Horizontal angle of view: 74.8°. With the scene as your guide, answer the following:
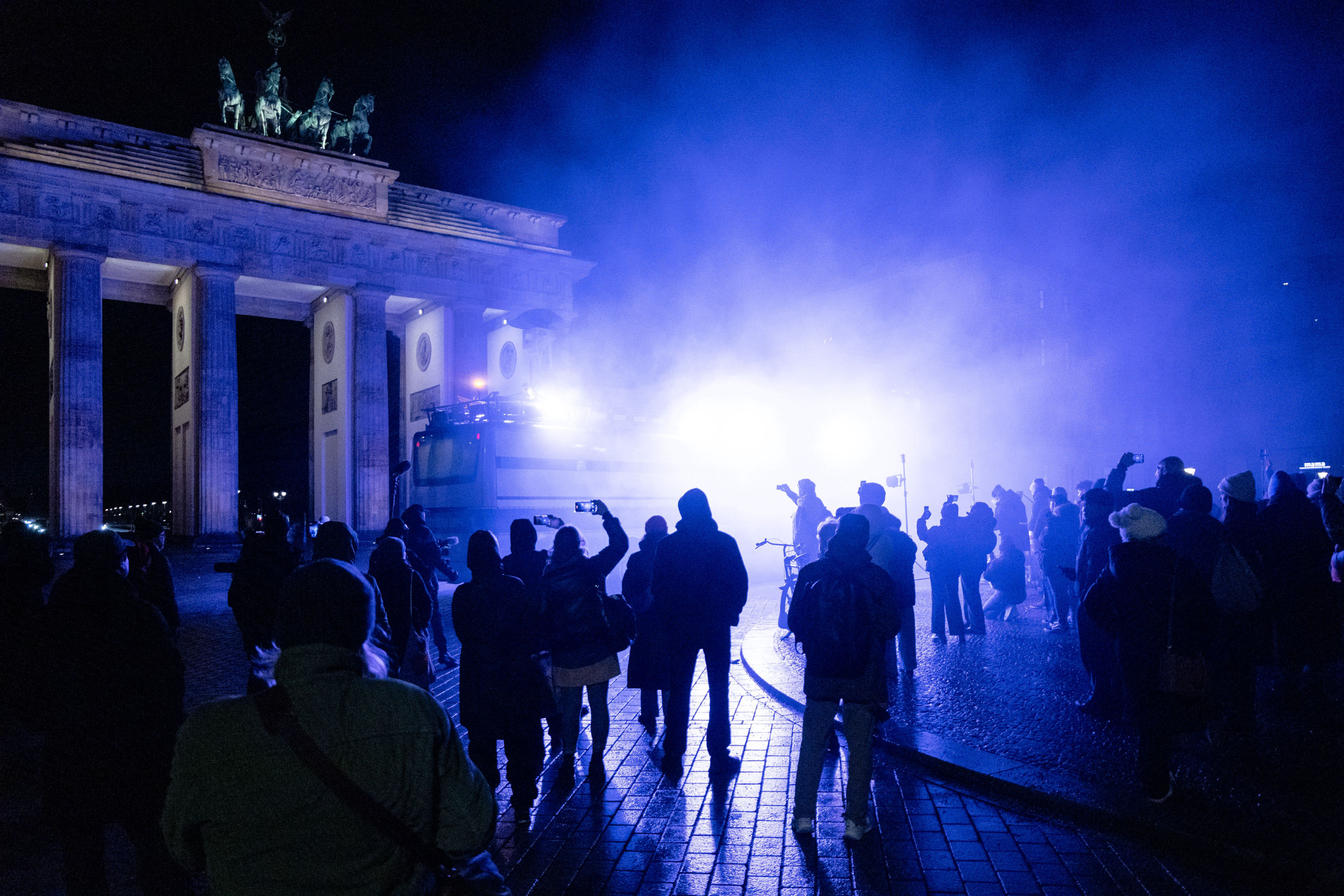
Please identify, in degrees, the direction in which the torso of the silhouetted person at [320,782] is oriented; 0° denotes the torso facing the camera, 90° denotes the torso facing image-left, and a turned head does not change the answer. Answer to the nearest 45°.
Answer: approximately 180°

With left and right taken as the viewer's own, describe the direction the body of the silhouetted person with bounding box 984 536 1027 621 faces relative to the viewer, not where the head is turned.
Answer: facing to the left of the viewer

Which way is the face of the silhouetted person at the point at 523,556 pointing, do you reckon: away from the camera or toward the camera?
away from the camera

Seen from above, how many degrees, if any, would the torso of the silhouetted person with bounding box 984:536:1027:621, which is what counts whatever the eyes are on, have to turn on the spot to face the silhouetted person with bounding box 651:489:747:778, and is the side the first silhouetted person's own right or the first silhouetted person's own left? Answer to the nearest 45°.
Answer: approximately 90° to the first silhouetted person's own left

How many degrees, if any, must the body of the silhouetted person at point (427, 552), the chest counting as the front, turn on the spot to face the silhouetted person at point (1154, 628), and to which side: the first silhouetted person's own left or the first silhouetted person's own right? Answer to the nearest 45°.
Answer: approximately 45° to the first silhouetted person's own right

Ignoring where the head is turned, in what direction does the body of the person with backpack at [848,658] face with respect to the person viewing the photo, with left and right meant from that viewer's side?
facing away from the viewer

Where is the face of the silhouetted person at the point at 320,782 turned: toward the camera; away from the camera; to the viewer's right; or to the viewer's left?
away from the camera

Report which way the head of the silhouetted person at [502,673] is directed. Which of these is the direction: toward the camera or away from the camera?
away from the camera

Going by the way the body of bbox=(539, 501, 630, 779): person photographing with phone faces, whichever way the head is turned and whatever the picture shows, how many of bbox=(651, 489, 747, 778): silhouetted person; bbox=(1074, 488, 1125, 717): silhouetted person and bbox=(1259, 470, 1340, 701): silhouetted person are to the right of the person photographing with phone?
3

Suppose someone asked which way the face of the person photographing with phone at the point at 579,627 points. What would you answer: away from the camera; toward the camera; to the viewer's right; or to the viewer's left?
away from the camera

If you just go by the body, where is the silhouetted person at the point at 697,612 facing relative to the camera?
away from the camera

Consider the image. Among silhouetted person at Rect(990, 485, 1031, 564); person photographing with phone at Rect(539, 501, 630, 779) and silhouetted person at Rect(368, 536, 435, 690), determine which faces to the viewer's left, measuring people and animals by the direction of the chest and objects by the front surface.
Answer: silhouetted person at Rect(990, 485, 1031, 564)

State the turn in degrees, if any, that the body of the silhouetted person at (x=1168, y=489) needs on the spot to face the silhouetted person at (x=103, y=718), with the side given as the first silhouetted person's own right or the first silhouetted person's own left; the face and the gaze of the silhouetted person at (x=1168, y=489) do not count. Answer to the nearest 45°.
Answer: approximately 90° to the first silhouetted person's own left
